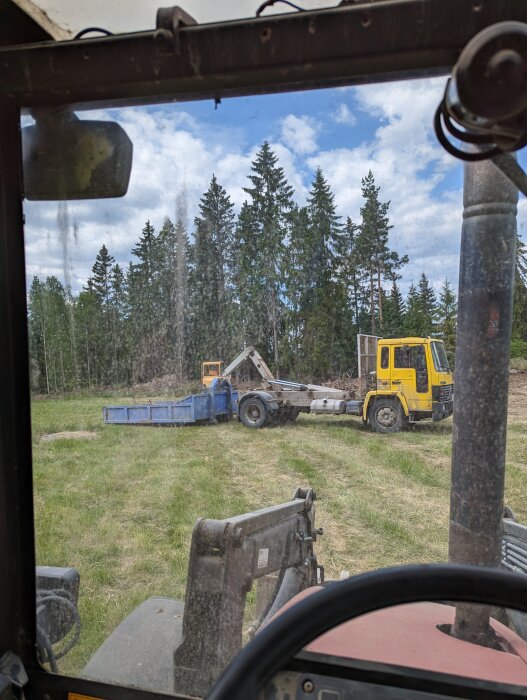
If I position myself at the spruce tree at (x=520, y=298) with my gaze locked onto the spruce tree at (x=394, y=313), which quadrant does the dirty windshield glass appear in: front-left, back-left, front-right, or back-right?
front-left

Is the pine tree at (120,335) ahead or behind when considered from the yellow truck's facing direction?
behind

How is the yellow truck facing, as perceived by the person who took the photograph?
facing to the right of the viewer

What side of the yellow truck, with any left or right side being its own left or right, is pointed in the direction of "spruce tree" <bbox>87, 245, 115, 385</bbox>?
back

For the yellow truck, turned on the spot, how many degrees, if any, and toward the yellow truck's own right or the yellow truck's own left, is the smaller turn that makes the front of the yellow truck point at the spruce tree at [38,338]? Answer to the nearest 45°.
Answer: approximately 180°
